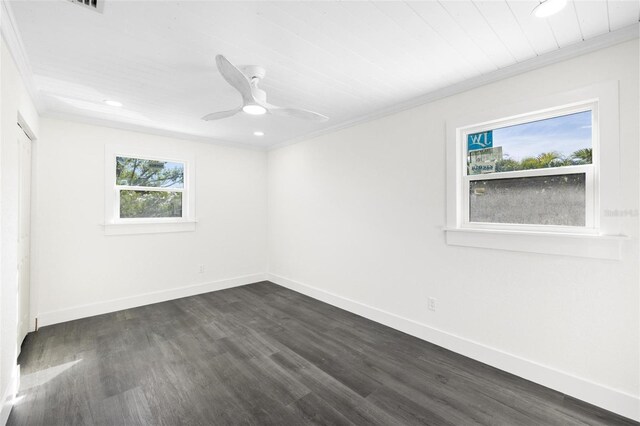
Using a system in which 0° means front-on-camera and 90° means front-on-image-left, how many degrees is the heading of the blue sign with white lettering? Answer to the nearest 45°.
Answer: approximately 45°

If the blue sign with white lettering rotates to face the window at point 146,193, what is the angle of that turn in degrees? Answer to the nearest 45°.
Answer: approximately 45° to its right

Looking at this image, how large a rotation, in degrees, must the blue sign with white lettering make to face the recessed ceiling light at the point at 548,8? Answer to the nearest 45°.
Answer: approximately 45° to its left

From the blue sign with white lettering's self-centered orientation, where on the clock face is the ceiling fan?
The ceiling fan is roughly at 12 o'clock from the blue sign with white lettering.
